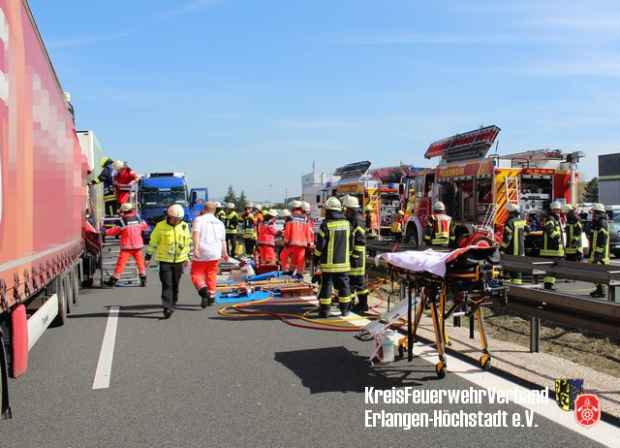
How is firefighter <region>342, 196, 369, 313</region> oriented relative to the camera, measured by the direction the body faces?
to the viewer's left

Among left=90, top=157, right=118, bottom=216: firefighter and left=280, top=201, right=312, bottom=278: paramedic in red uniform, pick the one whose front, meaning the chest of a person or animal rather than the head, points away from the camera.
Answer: the paramedic in red uniform

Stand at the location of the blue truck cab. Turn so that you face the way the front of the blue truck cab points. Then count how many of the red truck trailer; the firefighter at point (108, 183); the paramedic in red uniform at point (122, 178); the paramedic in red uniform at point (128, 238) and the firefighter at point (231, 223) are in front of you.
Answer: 5

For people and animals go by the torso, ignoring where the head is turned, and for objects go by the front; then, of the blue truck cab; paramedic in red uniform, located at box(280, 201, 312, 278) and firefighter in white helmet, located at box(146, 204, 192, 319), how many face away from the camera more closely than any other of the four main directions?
1

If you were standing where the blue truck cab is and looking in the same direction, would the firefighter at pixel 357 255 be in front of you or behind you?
in front

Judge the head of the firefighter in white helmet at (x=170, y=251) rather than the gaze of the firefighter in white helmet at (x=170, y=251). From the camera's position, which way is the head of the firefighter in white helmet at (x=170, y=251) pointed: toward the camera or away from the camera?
toward the camera

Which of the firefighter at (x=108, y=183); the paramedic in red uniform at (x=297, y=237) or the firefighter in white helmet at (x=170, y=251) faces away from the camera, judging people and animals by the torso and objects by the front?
the paramedic in red uniform

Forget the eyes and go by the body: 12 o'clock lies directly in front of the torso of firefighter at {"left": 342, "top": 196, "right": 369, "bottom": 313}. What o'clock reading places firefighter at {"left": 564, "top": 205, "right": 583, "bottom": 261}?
firefighter at {"left": 564, "top": 205, "right": 583, "bottom": 261} is roughly at 5 o'clock from firefighter at {"left": 342, "top": 196, "right": 369, "bottom": 313}.

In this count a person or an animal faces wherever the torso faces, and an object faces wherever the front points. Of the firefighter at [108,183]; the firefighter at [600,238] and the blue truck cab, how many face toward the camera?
1

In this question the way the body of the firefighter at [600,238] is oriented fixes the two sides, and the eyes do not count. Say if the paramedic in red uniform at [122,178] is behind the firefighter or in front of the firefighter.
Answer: in front

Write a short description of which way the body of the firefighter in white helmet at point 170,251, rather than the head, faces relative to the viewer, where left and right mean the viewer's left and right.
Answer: facing the viewer

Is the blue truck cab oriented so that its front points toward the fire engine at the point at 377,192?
no

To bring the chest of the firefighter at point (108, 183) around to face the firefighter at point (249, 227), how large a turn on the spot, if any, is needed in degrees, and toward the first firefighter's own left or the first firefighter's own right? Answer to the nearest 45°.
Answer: approximately 180°

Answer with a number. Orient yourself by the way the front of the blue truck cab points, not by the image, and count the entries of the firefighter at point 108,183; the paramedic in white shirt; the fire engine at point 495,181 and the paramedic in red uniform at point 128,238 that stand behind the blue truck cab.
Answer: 0

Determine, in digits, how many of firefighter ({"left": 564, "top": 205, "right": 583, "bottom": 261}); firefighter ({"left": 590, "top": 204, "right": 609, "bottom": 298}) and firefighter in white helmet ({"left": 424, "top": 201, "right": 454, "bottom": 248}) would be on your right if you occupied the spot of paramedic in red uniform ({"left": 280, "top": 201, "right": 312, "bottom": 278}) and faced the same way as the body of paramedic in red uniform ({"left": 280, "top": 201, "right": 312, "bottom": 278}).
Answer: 3

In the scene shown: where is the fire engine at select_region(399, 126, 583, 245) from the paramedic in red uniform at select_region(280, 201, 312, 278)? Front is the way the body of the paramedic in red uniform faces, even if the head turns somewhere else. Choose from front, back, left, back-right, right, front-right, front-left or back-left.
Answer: front-right

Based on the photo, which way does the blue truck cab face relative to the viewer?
toward the camera

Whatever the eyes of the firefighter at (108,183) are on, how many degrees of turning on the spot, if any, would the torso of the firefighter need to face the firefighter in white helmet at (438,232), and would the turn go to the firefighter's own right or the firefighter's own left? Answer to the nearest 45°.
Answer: approximately 135° to the firefighter's own left

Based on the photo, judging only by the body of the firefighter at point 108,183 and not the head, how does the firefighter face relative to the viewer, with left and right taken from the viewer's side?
facing to the left of the viewer
